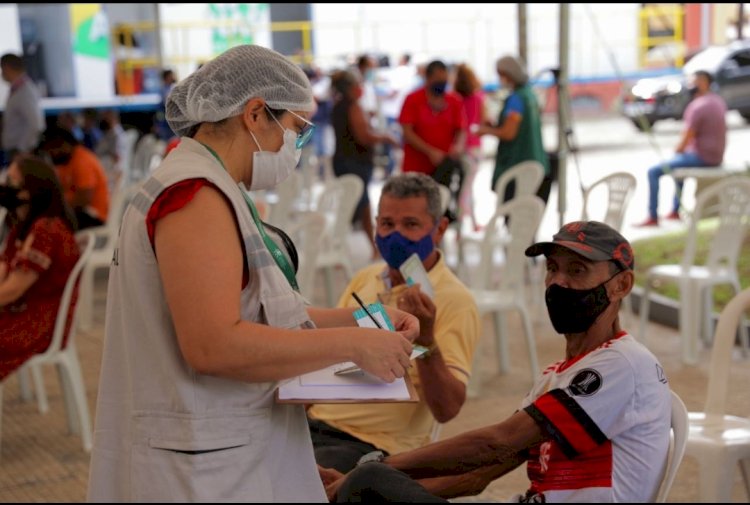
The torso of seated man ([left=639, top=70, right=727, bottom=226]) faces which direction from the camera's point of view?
to the viewer's left

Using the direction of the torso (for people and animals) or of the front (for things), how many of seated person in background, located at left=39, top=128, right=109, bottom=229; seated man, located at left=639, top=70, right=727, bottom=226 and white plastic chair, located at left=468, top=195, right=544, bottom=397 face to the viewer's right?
0

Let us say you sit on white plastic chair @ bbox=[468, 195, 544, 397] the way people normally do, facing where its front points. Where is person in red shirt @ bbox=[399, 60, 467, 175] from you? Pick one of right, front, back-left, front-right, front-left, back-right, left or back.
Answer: back-right

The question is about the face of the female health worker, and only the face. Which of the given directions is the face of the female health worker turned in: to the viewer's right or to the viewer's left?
to the viewer's right

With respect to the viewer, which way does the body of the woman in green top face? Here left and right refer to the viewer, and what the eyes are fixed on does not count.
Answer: facing to the left of the viewer

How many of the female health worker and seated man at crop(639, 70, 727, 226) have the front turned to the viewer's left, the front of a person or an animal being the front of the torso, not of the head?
1

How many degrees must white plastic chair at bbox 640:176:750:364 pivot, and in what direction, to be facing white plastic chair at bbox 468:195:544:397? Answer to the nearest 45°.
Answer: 0° — it already faces it

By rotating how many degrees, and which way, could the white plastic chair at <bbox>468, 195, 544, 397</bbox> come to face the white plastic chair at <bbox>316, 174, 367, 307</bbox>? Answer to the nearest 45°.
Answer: approximately 90° to its right

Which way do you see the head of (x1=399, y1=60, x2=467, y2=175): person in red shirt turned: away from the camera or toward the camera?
toward the camera

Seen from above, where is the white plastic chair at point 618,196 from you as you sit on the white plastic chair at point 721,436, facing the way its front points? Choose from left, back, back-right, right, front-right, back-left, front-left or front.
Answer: back-right

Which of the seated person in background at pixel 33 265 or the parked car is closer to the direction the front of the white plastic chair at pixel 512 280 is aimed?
the seated person in background

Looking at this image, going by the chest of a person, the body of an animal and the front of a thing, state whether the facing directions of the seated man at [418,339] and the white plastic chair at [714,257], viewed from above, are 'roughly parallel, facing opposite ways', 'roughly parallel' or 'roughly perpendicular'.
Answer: roughly parallel

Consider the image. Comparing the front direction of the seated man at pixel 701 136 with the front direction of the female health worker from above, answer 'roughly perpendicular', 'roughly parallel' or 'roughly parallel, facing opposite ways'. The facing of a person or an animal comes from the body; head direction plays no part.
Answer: roughly parallel, facing opposite ways

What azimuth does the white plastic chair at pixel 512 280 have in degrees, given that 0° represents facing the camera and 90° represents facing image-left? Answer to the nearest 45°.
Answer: approximately 45°
